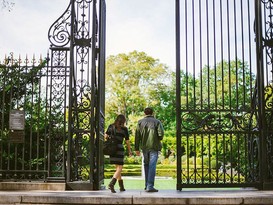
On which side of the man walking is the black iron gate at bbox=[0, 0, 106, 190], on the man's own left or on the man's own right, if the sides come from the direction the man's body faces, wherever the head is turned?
on the man's own left

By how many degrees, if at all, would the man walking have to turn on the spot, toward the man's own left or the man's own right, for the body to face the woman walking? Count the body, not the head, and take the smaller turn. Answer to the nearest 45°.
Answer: approximately 90° to the man's own left

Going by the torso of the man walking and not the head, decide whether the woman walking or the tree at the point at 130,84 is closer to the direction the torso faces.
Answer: the tree

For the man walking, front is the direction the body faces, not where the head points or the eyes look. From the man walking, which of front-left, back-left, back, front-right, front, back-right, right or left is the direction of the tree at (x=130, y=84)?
front

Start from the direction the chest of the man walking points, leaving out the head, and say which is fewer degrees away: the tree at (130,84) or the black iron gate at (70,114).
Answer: the tree

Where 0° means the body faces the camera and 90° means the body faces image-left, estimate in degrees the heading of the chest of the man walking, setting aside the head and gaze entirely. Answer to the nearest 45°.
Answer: approximately 180°

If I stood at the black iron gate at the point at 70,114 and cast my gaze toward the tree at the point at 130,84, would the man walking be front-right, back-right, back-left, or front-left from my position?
back-right
